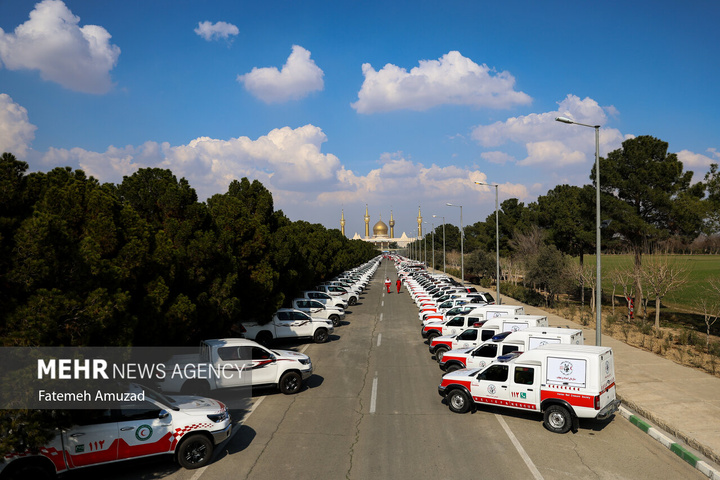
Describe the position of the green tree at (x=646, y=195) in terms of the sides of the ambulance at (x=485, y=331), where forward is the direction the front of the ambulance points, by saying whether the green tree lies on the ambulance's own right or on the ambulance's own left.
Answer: on the ambulance's own right

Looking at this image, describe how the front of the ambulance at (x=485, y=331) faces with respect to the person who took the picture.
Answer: facing to the left of the viewer

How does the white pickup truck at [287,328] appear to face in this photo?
to the viewer's right

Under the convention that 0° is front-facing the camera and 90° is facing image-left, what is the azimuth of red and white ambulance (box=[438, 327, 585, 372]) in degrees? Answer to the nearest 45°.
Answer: approximately 90°

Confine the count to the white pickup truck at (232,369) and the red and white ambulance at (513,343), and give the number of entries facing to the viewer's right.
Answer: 1

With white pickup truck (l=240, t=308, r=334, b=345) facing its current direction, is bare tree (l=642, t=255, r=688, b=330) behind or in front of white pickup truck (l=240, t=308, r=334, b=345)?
in front

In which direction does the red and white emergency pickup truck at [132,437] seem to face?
to the viewer's right

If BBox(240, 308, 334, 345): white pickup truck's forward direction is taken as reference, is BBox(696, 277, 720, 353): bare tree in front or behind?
in front

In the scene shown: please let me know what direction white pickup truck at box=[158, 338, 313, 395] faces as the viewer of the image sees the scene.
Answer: facing to the right of the viewer

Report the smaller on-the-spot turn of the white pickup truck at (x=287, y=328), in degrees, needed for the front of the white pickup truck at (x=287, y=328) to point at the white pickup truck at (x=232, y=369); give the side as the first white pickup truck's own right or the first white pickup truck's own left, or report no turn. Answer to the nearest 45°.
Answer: approximately 90° to the first white pickup truck's own right

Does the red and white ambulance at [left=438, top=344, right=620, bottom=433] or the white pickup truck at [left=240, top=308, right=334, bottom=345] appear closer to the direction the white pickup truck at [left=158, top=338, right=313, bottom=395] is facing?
the red and white ambulance

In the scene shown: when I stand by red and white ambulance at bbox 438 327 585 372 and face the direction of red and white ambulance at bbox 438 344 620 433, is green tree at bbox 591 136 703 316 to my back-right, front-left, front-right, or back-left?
back-left

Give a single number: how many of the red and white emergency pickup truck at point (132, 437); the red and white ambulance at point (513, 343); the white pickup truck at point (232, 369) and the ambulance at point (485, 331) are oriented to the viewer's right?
2
